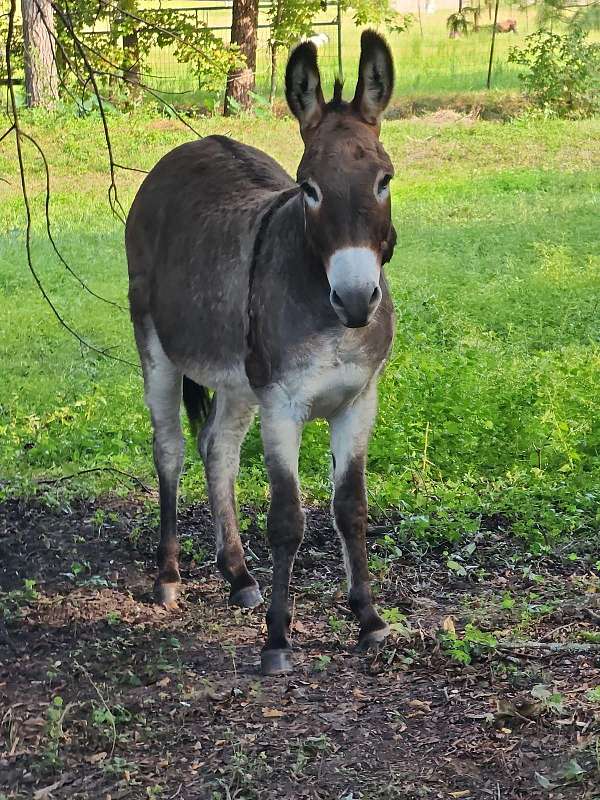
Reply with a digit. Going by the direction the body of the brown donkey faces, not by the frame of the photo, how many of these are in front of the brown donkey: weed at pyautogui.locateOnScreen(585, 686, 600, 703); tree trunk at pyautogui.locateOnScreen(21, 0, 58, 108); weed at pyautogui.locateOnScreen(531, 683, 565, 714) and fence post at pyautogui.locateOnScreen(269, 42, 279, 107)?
2

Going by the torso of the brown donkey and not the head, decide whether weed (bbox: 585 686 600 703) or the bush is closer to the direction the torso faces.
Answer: the weed

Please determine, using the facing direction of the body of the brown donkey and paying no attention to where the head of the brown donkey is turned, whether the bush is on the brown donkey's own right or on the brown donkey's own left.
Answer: on the brown donkey's own left

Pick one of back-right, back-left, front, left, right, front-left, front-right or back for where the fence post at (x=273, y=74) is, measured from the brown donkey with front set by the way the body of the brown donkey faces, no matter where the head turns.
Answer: back-left

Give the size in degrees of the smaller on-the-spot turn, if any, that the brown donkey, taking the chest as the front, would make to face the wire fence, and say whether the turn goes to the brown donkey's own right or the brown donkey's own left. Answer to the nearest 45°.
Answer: approximately 135° to the brown donkey's own left

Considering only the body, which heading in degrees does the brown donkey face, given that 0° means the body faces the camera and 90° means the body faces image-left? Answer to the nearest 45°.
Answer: approximately 315°

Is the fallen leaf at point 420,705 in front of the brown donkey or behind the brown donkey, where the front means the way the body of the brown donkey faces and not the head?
in front

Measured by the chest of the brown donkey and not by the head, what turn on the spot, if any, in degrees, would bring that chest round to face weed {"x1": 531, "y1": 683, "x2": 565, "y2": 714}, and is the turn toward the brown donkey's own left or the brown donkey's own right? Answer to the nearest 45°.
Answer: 0° — it already faces it

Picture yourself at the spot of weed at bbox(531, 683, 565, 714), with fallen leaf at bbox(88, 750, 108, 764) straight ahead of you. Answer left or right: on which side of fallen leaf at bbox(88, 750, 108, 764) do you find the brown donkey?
right

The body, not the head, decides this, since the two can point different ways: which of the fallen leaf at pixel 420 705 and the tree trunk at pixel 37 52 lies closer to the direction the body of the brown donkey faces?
the fallen leaf

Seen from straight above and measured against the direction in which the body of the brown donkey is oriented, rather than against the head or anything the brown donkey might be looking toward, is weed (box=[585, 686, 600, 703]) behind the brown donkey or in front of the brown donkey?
in front

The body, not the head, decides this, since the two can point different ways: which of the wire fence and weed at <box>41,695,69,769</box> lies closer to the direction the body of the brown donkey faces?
the weed
